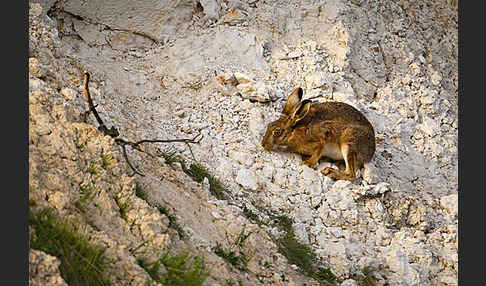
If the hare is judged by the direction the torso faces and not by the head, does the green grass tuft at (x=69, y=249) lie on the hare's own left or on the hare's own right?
on the hare's own left

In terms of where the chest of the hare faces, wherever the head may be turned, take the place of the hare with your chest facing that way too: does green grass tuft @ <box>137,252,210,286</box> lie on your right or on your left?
on your left

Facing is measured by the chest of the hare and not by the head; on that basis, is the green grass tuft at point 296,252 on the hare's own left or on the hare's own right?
on the hare's own left

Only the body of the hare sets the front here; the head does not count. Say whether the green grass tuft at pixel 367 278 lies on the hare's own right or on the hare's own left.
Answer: on the hare's own left

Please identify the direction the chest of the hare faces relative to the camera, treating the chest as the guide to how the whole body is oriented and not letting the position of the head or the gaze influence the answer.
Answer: to the viewer's left

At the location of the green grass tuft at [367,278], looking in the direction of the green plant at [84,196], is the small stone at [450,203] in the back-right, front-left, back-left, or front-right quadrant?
back-right

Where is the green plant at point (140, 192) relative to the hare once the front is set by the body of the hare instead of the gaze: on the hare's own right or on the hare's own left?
on the hare's own left

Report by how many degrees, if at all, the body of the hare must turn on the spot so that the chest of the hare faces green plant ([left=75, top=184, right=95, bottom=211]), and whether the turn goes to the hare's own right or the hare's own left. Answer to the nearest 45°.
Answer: approximately 45° to the hare's own left

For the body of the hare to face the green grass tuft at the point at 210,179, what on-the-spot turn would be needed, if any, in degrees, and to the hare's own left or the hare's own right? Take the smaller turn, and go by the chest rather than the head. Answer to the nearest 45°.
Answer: approximately 45° to the hare's own left
